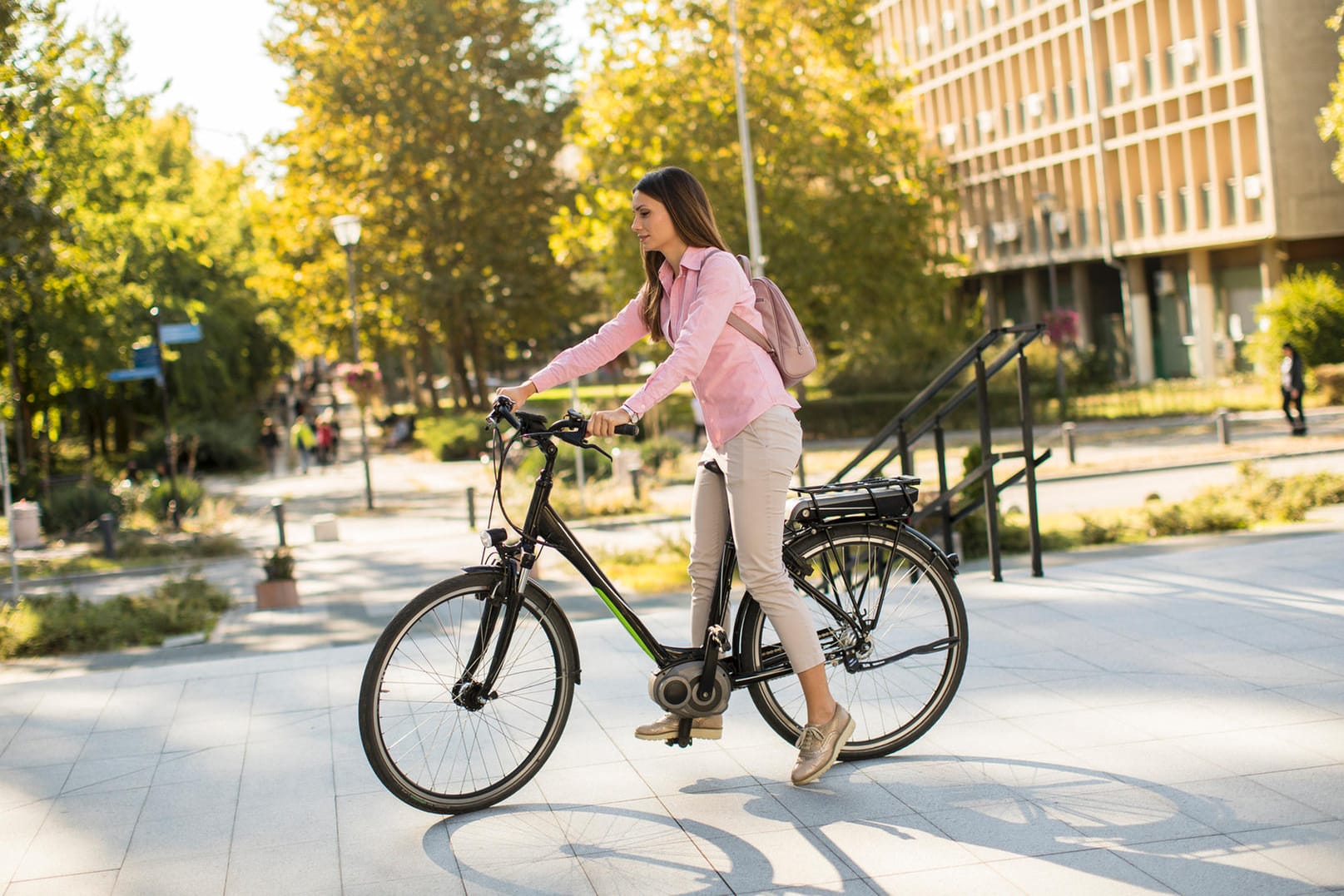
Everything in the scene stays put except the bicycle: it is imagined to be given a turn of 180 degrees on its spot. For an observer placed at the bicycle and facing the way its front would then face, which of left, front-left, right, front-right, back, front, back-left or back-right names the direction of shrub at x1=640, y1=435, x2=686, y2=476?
left

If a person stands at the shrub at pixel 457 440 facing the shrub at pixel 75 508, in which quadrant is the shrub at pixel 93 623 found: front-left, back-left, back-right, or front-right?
front-left

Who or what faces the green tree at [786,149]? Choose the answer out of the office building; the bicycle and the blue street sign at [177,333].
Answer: the office building

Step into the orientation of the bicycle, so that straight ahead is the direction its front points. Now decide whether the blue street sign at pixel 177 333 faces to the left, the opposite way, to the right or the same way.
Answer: to the left

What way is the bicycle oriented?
to the viewer's left

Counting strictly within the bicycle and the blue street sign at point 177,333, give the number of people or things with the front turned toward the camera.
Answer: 1

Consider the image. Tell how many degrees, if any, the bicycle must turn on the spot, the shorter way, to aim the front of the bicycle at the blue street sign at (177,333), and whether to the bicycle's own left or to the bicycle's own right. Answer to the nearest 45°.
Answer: approximately 90° to the bicycle's own right

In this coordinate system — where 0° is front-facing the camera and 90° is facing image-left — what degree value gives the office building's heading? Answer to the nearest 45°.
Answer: approximately 45°

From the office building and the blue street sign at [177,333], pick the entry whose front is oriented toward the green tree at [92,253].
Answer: the office building

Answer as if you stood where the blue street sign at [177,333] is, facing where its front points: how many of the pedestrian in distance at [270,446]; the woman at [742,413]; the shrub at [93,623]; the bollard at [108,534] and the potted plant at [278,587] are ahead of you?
4

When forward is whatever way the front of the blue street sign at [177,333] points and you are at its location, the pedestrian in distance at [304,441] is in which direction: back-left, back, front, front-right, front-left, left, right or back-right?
back

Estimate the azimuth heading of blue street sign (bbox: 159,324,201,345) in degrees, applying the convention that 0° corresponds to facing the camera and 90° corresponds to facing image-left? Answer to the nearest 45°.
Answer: approximately 0°

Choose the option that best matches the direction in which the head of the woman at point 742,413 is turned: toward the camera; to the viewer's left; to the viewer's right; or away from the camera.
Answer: to the viewer's left
